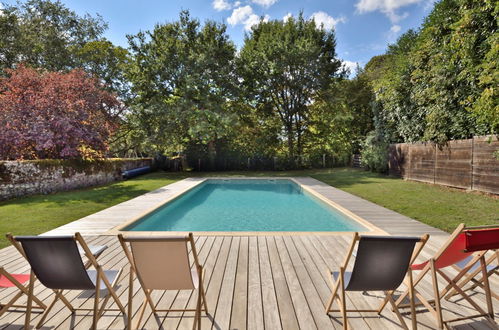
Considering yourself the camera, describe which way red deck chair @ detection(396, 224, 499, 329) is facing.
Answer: facing away from the viewer and to the left of the viewer

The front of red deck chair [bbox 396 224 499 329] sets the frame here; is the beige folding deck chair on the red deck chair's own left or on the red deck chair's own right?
on the red deck chair's own left

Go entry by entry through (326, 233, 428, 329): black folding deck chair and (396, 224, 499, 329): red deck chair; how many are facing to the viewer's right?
0

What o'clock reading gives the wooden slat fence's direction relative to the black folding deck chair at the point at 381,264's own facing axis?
The wooden slat fence is roughly at 2 o'clock from the black folding deck chair.

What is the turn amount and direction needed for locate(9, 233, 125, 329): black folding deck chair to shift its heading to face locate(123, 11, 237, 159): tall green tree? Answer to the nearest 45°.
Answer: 0° — it already faces it

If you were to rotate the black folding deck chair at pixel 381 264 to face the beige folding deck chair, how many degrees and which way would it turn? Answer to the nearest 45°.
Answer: approximately 90° to its left

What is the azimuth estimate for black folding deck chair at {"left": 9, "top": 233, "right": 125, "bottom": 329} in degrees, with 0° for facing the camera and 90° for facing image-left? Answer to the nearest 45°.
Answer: approximately 225°

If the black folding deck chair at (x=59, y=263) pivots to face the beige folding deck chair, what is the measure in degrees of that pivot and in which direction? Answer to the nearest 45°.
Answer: approximately 90° to its right

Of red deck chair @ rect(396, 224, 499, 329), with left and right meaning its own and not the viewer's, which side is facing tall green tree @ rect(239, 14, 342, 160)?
front

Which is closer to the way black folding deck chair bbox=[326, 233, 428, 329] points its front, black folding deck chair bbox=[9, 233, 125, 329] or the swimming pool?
the swimming pool

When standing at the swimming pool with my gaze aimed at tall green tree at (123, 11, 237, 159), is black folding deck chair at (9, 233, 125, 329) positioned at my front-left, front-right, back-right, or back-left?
back-left

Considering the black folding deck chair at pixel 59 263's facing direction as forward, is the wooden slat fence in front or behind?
in front

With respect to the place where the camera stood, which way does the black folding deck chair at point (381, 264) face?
facing away from the viewer and to the left of the viewer

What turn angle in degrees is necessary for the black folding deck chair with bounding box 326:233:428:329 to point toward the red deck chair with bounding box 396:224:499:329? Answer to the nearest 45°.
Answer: approximately 90° to its right

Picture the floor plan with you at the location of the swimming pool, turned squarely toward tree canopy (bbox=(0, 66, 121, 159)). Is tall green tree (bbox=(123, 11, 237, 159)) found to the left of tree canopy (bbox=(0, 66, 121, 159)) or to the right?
right

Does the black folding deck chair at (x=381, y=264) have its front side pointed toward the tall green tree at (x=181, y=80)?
yes
